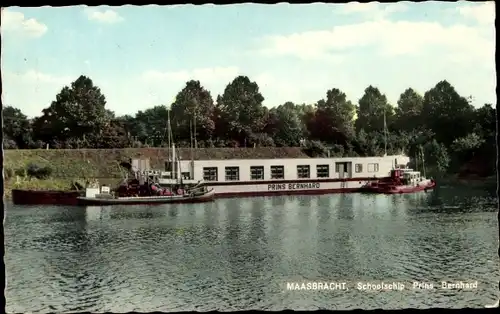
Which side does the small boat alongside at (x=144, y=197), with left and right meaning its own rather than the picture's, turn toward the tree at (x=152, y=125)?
left
